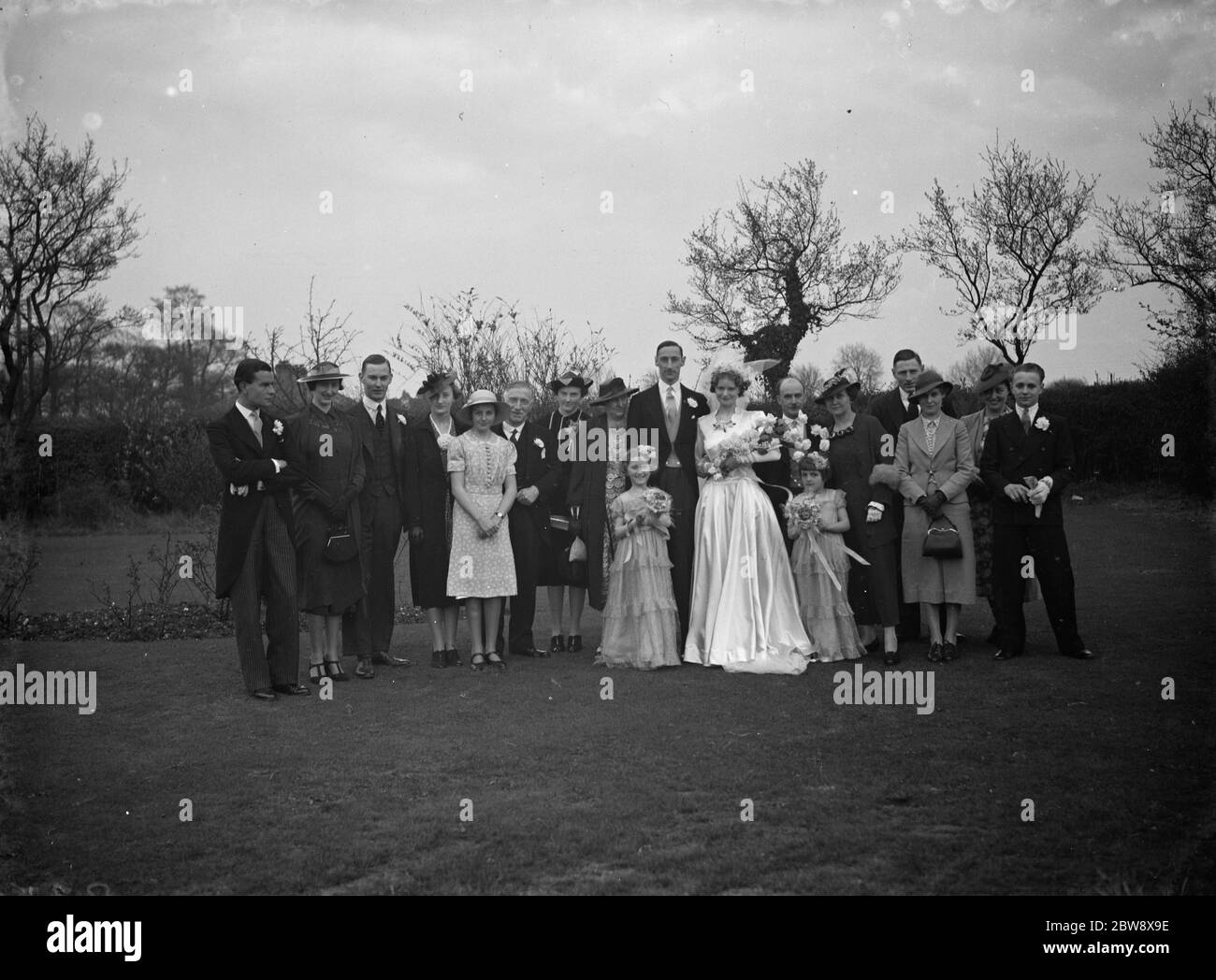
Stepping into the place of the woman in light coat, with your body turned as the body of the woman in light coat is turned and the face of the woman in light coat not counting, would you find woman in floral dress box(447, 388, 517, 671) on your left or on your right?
on your right

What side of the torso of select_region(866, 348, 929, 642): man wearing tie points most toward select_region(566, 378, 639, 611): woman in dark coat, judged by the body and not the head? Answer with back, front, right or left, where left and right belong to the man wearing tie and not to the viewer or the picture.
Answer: right

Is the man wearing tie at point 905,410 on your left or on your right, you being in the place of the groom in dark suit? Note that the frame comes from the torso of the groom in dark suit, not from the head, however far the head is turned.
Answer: on your left
